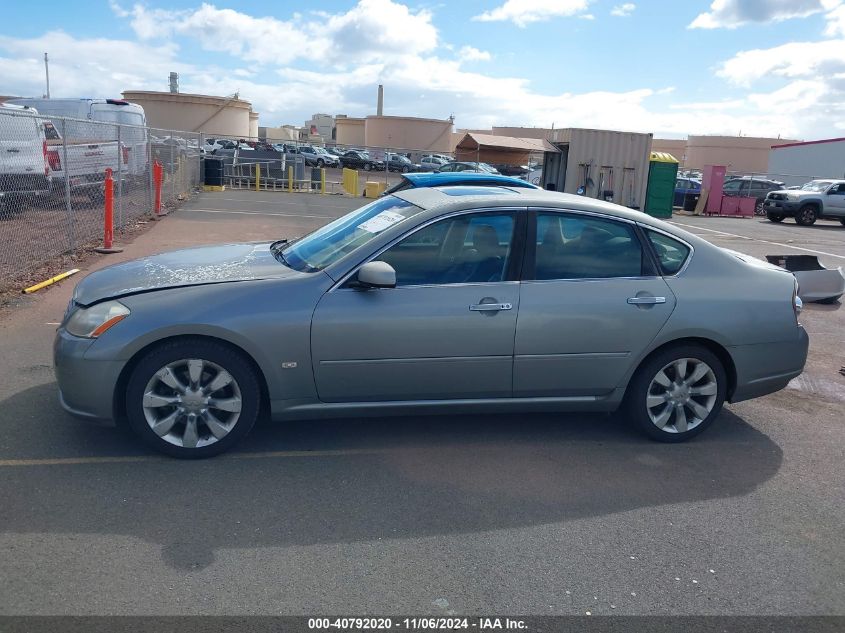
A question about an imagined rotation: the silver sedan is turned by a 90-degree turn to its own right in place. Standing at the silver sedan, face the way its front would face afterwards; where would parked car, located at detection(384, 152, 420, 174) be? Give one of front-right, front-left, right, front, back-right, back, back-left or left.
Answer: front

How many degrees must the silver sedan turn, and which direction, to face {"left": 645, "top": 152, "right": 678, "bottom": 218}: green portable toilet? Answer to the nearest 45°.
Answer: approximately 90° to its right

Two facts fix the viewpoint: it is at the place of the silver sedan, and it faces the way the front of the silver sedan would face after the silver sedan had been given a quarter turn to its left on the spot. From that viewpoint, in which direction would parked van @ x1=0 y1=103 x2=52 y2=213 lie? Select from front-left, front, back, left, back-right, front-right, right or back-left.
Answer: back-right

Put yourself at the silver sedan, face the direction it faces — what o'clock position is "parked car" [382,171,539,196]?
The parked car is roughly at 3 o'clock from the silver sedan.

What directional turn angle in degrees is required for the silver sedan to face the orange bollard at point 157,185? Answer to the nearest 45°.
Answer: approximately 45° to its right

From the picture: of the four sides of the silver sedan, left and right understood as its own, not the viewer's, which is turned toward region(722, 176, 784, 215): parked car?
right

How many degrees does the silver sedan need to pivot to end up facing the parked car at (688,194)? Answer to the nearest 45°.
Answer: approximately 90° to its right

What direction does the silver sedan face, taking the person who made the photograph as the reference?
facing to the left of the viewer

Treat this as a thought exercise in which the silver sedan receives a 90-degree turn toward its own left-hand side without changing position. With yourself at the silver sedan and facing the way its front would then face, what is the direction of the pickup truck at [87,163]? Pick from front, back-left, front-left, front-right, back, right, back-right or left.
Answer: back-right

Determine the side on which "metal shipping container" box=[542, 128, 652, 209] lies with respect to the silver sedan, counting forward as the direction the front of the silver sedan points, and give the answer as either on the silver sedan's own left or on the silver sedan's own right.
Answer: on the silver sedan's own right

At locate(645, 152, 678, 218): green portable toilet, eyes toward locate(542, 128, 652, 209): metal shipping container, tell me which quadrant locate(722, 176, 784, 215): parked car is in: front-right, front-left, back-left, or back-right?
back-right

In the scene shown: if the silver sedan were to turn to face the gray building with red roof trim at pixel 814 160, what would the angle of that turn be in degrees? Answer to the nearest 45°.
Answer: approximately 135° to its right

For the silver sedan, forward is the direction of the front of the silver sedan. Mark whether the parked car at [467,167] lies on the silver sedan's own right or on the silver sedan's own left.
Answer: on the silver sedan's own right
